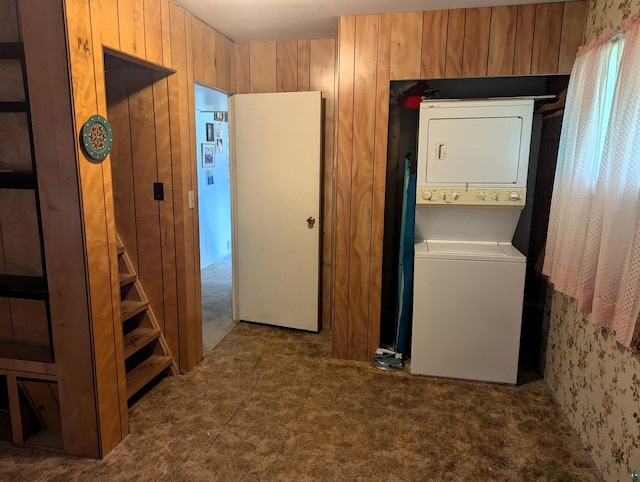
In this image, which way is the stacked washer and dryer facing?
toward the camera

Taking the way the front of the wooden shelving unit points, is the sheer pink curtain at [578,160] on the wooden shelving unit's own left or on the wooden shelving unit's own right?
on the wooden shelving unit's own left

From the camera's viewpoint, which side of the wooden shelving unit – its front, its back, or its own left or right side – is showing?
front

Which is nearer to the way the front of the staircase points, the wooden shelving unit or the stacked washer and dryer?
the stacked washer and dryer

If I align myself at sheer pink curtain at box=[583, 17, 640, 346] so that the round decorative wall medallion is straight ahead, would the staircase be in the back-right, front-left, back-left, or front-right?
front-right

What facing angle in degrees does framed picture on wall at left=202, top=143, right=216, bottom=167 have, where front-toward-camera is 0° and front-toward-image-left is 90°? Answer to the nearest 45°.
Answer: approximately 315°

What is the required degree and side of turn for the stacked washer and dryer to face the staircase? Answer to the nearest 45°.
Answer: approximately 90° to its right

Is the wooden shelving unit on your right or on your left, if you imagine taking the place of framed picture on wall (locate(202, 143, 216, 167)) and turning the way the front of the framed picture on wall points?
on your right

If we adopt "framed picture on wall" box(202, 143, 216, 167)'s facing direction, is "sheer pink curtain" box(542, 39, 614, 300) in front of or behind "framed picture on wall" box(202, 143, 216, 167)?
in front
